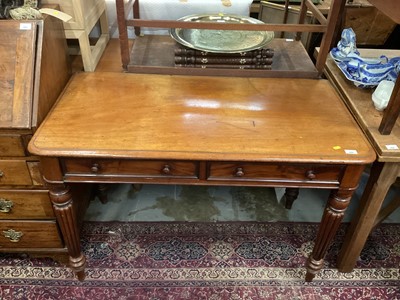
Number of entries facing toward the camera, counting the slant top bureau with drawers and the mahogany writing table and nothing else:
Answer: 2

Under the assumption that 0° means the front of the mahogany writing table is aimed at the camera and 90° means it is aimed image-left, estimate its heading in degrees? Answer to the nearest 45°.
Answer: approximately 0°

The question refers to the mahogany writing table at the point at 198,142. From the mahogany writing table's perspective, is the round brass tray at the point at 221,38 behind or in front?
behind

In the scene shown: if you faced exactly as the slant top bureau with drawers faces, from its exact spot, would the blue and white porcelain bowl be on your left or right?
on your left

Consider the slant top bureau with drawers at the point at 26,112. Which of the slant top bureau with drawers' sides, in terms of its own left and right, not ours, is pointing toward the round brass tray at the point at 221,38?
left

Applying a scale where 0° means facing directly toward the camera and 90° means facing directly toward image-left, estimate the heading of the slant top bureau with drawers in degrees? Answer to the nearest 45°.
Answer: approximately 0°

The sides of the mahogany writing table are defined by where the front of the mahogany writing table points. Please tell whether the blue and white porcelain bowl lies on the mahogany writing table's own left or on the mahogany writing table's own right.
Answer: on the mahogany writing table's own left
